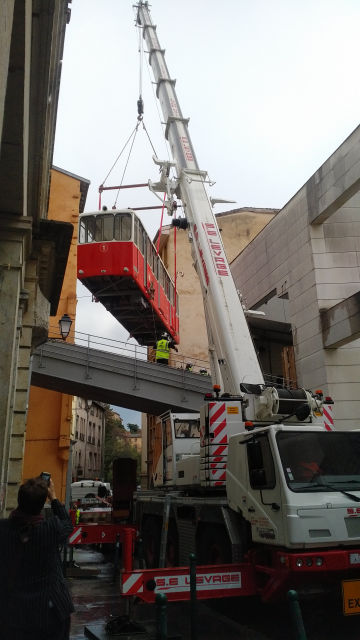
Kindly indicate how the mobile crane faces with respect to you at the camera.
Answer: facing the viewer and to the right of the viewer

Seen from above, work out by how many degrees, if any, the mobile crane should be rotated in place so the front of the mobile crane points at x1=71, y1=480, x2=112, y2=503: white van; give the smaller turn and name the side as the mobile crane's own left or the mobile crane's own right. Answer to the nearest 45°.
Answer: approximately 180°

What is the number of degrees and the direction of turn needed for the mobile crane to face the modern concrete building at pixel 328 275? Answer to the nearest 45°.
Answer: approximately 135° to its left
